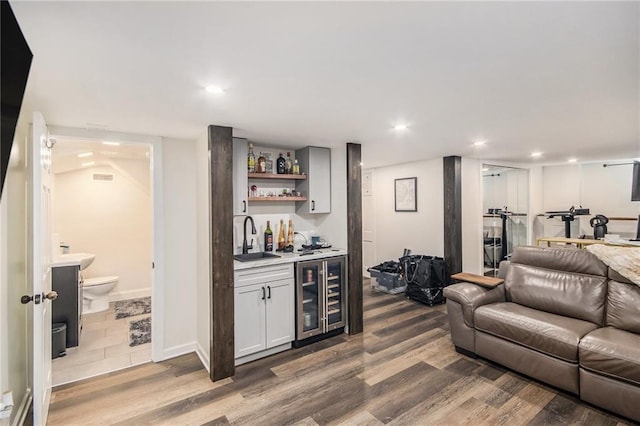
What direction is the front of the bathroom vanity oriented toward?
to the viewer's right

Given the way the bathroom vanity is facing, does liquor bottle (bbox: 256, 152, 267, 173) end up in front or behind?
in front

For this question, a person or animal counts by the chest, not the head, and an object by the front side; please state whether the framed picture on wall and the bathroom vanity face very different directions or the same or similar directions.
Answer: very different directions

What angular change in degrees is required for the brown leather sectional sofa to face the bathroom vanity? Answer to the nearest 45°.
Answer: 0° — it already faces it

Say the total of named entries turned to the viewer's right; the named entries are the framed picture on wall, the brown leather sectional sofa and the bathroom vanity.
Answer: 1

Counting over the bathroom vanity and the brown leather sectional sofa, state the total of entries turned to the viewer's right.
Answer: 1

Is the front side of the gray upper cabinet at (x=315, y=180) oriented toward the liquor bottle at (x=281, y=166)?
no

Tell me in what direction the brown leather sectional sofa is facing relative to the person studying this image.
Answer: facing the viewer and to the left of the viewer

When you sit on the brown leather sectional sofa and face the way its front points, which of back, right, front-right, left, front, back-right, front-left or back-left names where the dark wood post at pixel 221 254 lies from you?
front

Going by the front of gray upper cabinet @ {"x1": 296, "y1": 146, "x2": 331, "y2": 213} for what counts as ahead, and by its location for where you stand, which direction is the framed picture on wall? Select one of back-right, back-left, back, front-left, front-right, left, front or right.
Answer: left

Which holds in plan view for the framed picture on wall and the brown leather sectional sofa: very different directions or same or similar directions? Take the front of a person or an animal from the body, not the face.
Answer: same or similar directions

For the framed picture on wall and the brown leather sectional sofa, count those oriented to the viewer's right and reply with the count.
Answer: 0

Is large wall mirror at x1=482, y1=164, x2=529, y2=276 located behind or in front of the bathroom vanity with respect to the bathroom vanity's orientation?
in front

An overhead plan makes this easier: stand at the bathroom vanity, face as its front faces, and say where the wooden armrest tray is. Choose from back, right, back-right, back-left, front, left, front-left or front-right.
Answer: front-right

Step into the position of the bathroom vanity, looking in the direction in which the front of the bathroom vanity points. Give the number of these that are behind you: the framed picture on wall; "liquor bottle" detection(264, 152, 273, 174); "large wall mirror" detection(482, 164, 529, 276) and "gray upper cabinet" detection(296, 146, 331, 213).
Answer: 0

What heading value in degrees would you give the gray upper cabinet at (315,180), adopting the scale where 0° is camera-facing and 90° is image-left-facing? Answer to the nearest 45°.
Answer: approximately 315°
